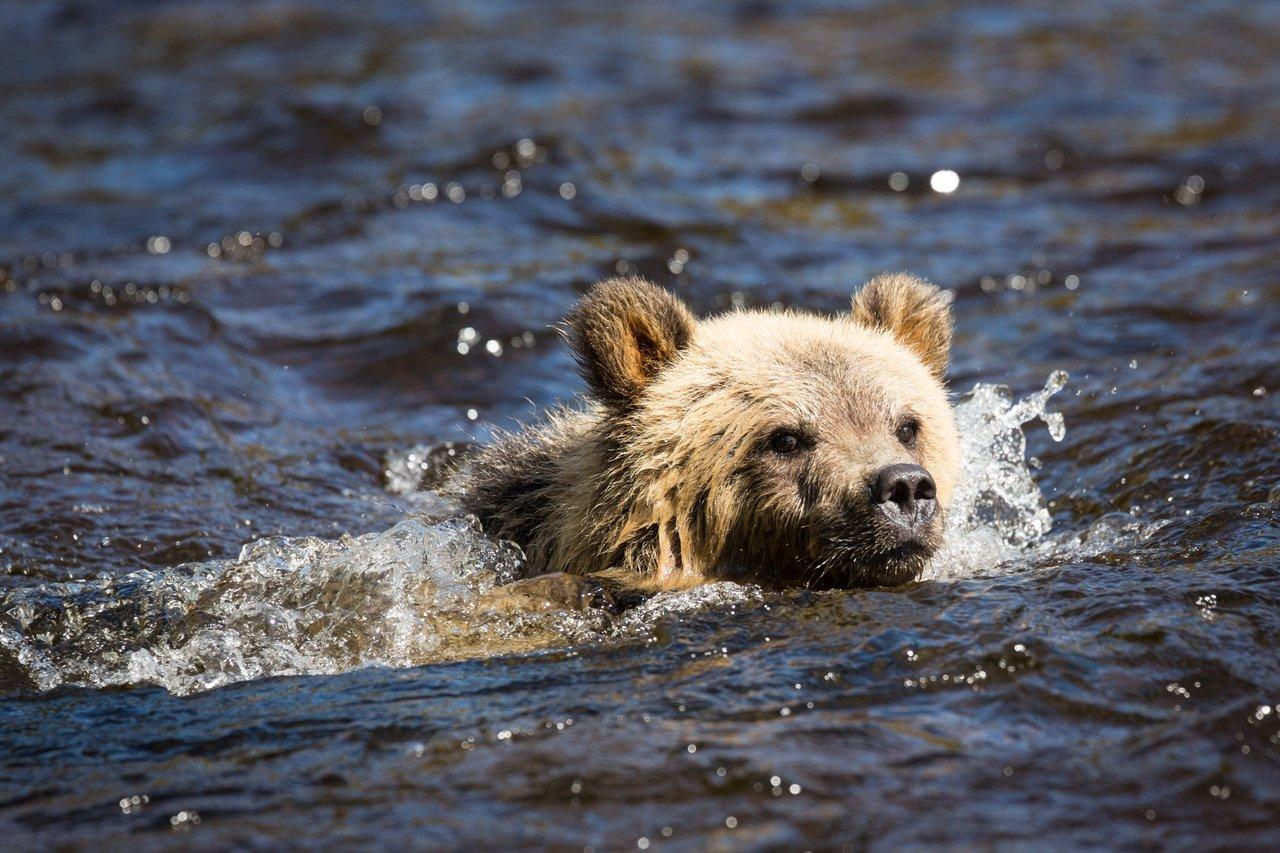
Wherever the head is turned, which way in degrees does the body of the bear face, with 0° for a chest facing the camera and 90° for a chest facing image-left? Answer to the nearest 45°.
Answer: approximately 315°
